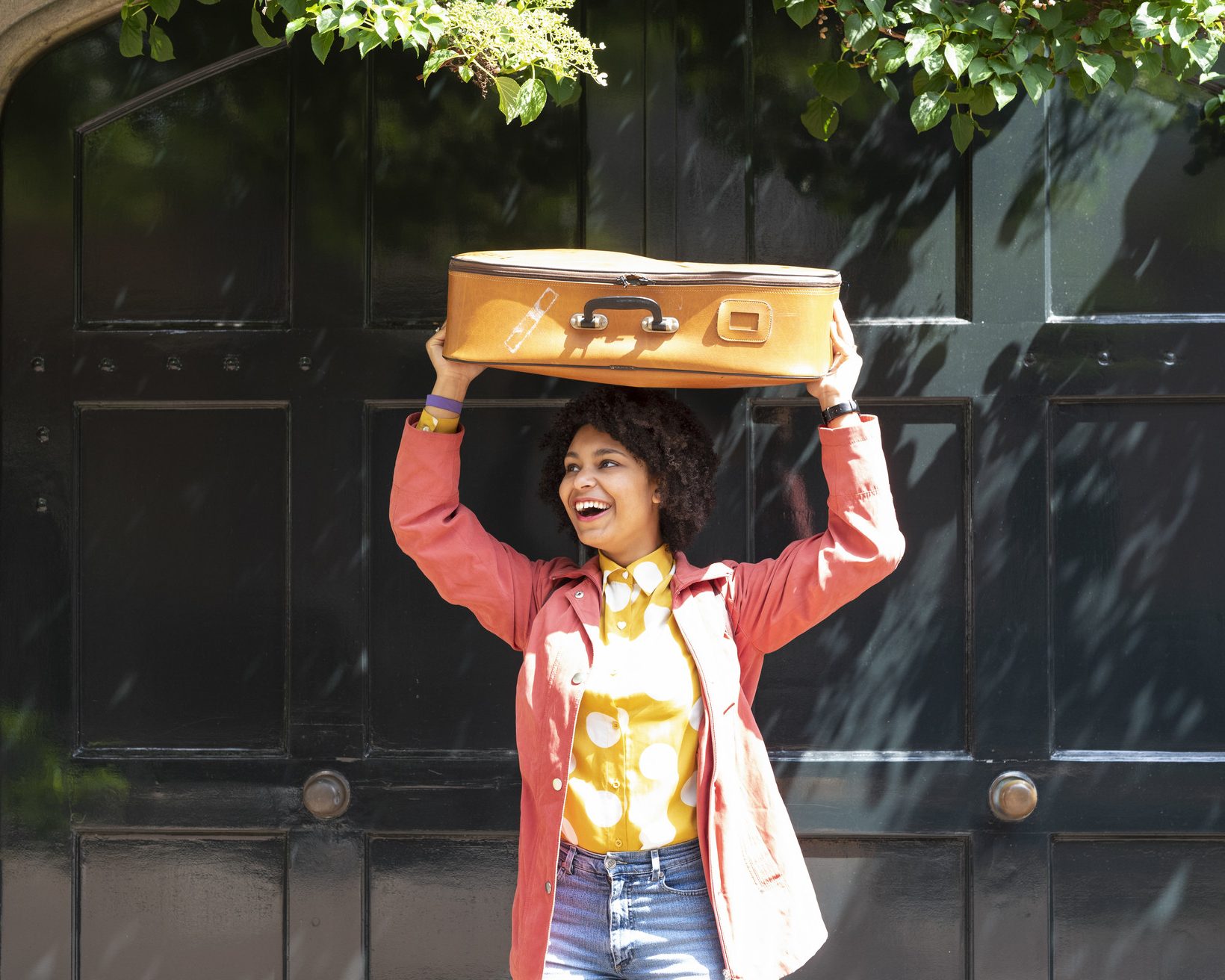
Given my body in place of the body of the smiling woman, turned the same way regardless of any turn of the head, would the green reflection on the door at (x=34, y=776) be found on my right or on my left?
on my right

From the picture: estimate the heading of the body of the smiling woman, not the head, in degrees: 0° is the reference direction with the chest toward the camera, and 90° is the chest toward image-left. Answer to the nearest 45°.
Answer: approximately 0°

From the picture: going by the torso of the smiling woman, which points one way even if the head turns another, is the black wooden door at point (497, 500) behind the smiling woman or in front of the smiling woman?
behind
